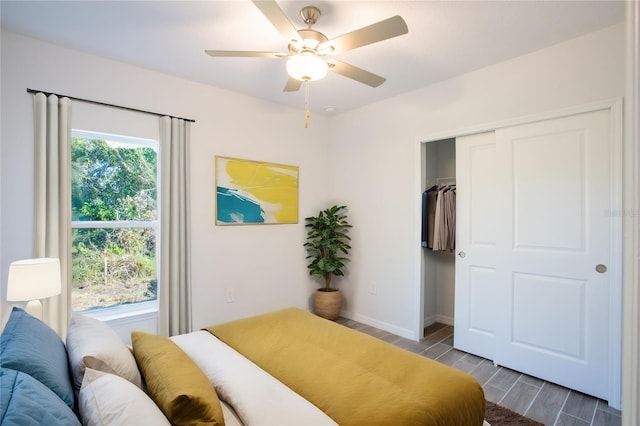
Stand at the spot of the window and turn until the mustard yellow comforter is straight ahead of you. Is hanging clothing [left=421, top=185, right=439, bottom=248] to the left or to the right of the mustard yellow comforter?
left

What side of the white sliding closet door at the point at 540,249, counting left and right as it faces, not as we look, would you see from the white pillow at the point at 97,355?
front

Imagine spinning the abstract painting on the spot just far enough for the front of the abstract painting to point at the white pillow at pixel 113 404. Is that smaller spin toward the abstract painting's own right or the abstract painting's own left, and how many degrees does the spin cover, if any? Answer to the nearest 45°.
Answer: approximately 45° to the abstract painting's own right

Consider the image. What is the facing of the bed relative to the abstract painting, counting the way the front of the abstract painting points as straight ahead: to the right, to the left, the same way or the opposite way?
to the left

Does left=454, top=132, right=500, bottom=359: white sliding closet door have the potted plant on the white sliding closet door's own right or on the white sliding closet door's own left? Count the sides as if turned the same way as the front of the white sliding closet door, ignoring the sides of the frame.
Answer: on the white sliding closet door's own right

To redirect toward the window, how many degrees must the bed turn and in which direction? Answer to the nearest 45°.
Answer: approximately 90° to its left

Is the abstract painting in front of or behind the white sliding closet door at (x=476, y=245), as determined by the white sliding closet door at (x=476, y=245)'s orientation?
in front

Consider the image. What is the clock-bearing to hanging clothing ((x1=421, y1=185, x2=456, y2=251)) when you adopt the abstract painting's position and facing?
The hanging clothing is roughly at 11 o'clock from the abstract painting.

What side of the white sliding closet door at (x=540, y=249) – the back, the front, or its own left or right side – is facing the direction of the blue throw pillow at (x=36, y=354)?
front

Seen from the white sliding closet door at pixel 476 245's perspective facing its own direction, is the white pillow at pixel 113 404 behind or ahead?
ahead

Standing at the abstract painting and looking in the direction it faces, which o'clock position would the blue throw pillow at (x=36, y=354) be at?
The blue throw pillow is roughly at 2 o'clock from the abstract painting.

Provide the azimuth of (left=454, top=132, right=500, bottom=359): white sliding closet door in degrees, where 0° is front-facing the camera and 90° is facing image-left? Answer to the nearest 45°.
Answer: approximately 45°
